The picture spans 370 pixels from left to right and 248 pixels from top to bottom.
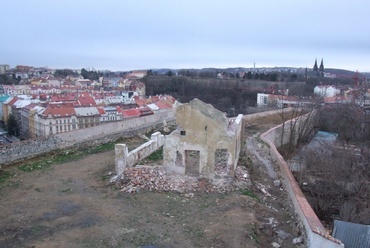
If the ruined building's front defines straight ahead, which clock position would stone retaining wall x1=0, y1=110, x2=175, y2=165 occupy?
The stone retaining wall is roughly at 4 o'clock from the ruined building.

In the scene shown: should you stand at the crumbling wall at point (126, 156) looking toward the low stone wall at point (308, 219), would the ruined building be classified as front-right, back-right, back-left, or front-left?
front-left

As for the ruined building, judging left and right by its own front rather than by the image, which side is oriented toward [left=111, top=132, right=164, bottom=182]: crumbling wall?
right

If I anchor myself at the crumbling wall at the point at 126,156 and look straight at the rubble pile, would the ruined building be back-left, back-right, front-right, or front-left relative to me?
front-left

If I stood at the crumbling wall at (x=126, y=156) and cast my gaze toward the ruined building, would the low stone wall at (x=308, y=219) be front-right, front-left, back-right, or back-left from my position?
front-right

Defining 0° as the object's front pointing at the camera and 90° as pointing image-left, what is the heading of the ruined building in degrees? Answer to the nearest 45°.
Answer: approximately 0°
